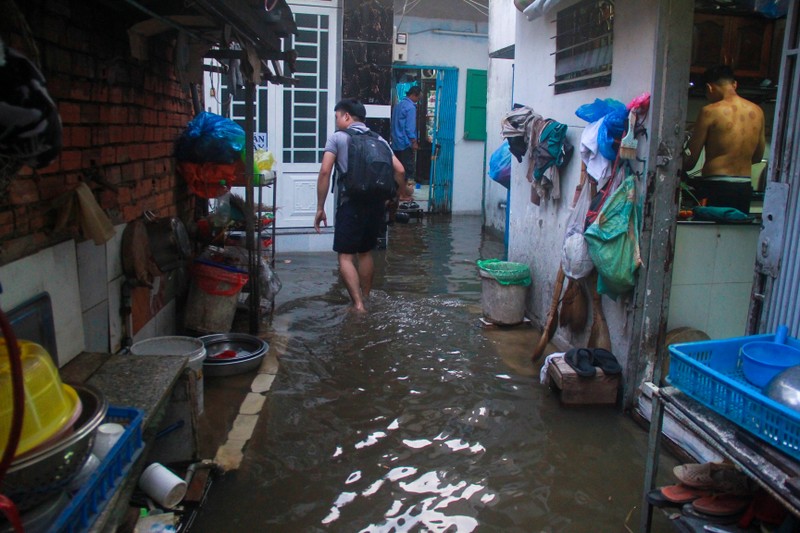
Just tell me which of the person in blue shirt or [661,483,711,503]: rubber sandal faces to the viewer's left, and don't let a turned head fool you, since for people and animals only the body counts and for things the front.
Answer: the rubber sandal

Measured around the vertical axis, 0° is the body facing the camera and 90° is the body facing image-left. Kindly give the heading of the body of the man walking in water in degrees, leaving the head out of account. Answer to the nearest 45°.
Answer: approximately 135°

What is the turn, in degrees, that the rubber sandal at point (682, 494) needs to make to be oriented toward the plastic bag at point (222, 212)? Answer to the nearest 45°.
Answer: approximately 45° to its right

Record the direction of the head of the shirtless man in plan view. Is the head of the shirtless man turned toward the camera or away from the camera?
away from the camera

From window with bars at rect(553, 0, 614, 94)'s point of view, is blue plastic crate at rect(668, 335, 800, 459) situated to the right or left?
on its left

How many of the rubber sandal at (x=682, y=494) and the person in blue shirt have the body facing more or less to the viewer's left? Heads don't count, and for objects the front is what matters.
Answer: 1

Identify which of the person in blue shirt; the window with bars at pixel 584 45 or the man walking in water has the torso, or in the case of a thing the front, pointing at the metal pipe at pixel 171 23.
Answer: the window with bars

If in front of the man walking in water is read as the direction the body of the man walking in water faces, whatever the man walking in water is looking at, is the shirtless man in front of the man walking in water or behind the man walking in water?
behind

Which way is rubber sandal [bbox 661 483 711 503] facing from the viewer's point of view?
to the viewer's left

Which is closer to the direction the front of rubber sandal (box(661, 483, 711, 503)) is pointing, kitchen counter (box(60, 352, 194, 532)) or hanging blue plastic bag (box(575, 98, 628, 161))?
the kitchen counter
